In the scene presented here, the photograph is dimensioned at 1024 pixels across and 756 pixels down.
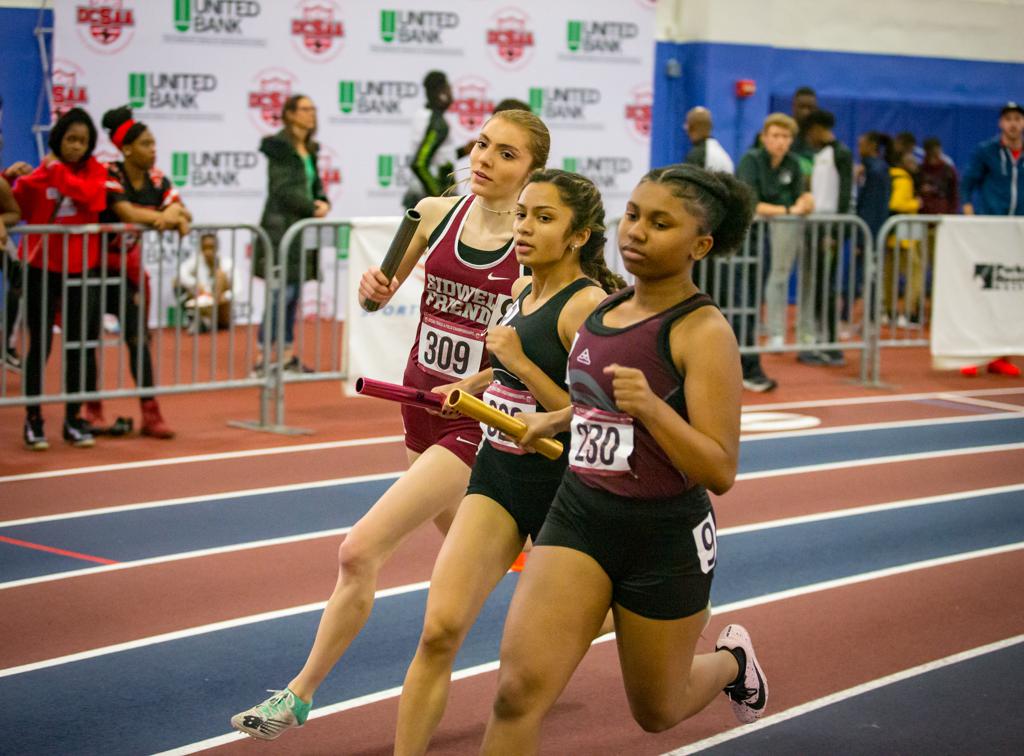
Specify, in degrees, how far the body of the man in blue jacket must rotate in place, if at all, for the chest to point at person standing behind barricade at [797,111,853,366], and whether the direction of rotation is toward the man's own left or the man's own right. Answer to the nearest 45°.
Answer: approximately 45° to the man's own right

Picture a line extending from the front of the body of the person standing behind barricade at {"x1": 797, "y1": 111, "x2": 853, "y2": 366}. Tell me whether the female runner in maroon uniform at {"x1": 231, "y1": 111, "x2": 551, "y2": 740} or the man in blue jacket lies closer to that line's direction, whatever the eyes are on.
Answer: the female runner in maroon uniform

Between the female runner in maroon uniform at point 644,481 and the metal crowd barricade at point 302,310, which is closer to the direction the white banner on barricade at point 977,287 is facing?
the female runner in maroon uniform

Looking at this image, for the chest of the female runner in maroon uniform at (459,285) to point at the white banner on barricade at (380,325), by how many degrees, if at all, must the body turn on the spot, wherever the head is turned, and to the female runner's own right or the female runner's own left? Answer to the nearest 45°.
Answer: approximately 135° to the female runner's own right

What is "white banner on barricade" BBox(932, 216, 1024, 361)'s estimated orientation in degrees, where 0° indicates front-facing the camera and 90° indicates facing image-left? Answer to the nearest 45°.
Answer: approximately 0°
